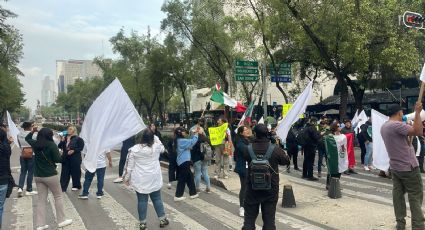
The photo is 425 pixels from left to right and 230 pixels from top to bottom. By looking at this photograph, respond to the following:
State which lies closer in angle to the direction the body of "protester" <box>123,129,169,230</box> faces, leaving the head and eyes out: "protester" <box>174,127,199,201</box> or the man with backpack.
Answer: the protester

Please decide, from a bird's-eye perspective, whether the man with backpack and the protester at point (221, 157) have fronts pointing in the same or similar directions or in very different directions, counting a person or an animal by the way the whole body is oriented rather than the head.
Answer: very different directions

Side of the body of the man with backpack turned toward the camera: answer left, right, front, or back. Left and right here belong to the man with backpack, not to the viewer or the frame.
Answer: back

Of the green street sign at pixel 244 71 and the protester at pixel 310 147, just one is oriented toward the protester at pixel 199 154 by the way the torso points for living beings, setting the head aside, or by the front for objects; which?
the green street sign

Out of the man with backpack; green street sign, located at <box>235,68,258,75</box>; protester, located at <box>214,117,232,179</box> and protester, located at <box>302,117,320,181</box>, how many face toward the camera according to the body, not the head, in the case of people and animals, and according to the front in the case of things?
2

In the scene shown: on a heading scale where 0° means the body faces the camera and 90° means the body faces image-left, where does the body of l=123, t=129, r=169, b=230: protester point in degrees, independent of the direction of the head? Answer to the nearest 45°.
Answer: approximately 180°

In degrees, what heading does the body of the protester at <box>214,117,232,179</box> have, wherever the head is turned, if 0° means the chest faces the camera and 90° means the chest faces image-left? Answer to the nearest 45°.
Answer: approximately 0°

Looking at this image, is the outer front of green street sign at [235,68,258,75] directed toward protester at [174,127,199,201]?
yes

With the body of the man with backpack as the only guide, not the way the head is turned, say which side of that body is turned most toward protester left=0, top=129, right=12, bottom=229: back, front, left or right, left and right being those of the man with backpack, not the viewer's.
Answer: left
